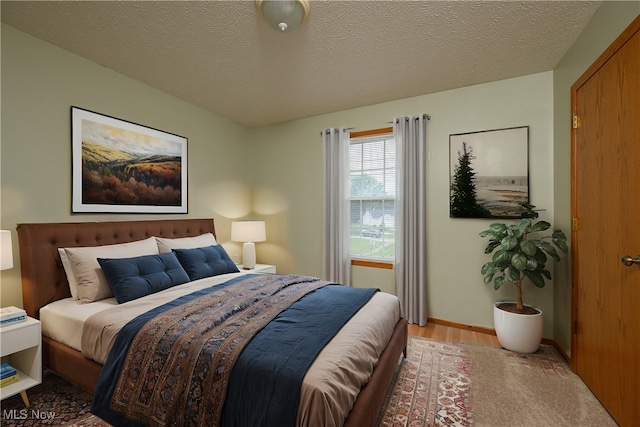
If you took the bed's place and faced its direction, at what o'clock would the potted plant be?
The potted plant is roughly at 11 o'clock from the bed.

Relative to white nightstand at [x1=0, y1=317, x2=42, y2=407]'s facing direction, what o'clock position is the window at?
The window is roughly at 11 o'clock from the white nightstand.

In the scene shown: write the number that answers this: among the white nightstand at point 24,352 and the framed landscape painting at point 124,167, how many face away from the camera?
0

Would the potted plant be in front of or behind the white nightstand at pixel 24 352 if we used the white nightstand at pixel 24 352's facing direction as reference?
in front

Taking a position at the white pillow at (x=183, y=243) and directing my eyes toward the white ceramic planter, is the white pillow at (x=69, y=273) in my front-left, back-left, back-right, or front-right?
back-right

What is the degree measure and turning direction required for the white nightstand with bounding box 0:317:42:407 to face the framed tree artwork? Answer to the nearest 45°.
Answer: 0° — it already faces it

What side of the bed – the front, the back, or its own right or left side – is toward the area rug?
front

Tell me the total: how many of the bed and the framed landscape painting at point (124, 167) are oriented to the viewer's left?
0

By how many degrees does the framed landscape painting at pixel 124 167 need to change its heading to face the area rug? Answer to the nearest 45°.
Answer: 0° — it already faces it

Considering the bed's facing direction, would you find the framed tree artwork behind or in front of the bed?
in front
